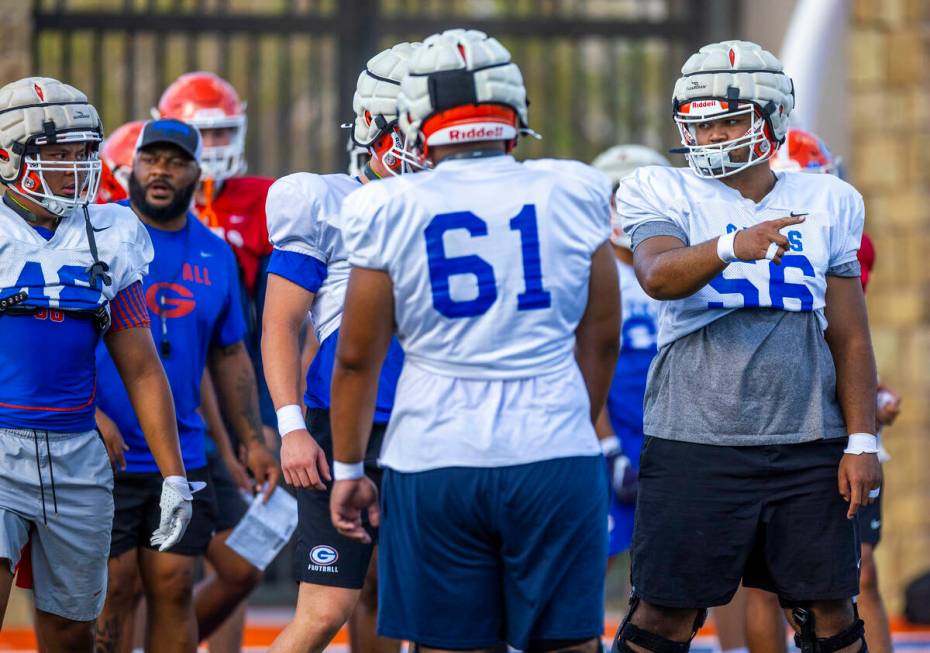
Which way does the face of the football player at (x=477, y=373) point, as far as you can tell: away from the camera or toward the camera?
away from the camera

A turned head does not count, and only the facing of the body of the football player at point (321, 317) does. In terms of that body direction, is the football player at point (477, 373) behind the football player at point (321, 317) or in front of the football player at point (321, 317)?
in front

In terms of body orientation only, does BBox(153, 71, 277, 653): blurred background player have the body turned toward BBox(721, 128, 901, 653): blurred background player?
no

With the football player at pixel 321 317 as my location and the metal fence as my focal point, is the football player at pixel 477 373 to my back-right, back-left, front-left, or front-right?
back-right

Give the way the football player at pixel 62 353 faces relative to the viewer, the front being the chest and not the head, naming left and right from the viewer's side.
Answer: facing the viewer

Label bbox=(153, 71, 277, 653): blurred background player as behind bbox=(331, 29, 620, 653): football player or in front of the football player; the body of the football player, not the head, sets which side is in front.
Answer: in front

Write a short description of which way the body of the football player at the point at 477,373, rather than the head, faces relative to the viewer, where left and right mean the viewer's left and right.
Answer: facing away from the viewer

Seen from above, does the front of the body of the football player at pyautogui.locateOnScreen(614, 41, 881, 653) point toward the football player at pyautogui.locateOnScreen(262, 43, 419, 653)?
no

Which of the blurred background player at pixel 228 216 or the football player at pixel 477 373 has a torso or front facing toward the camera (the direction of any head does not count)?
the blurred background player

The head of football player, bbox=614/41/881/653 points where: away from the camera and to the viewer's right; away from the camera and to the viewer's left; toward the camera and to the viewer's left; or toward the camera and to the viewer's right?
toward the camera and to the viewer's left

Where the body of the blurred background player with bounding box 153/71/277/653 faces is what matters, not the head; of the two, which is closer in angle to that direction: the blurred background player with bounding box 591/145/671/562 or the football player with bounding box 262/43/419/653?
the football player
